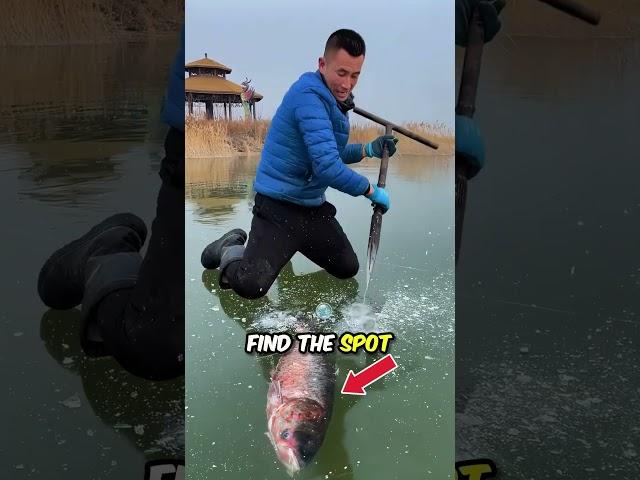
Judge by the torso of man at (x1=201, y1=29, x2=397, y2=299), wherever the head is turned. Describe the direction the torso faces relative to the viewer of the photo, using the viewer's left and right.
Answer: facing the viewer and to the right of the viewer

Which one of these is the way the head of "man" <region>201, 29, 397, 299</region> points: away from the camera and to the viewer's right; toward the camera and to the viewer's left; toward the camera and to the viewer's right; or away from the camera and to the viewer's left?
toward the camera and to the viewer's right
